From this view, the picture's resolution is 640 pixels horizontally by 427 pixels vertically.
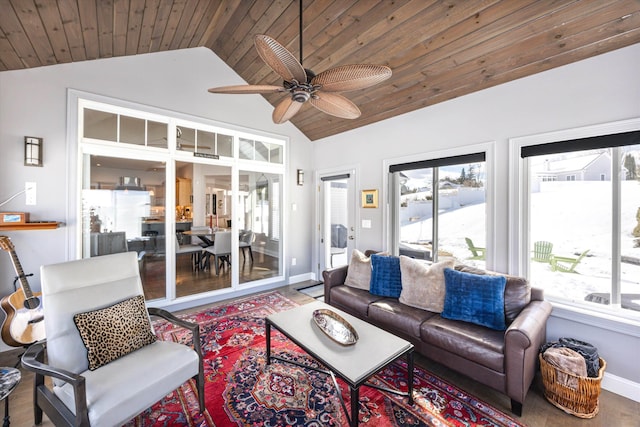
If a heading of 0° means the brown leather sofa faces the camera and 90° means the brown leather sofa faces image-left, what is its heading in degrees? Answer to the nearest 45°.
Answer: approximately 45°

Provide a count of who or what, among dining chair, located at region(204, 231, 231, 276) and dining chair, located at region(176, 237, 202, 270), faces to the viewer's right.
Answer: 1

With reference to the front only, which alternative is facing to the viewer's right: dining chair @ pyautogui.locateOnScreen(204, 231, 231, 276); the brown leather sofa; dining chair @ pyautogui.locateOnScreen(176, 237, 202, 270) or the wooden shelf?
dining chair @ pyautogui.locateOnScreen(176, 237, 202, 270)

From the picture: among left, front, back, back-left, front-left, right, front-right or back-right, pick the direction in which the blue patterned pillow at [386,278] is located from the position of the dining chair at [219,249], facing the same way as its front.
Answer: back

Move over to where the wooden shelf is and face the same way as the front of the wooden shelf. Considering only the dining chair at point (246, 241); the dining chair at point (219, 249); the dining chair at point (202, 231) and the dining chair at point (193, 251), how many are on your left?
4

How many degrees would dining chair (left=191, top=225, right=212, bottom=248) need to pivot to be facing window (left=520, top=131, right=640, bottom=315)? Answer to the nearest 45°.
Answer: approximately 45° to its left

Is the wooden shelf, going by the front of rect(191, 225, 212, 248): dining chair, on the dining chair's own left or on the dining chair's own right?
on the dining chair's own right

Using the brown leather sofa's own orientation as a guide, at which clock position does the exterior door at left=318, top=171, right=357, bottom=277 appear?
The exterior door is roughly at 3 o'clock from the brown leather sofa.

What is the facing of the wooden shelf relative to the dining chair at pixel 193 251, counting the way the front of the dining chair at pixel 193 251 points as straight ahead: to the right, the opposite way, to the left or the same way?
to the right

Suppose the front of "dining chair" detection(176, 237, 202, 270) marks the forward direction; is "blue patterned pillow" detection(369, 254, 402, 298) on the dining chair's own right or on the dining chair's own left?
on the dining chair's own right

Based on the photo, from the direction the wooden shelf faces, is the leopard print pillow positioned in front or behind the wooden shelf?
in front

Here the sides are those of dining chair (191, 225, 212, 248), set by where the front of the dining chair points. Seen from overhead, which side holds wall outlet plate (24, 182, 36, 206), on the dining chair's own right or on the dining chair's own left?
on the dining chair's own right

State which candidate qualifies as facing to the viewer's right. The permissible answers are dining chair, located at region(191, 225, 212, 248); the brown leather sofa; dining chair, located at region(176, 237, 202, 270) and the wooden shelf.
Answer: dining chair, located at region(176, 237, 202, 270)

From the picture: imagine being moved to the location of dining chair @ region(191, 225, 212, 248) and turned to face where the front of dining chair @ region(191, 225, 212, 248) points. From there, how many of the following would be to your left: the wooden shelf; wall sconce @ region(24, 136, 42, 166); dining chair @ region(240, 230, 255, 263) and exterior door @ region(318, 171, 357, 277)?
2

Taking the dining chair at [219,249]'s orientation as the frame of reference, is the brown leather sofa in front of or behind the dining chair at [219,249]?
behind
